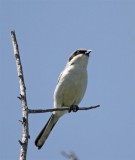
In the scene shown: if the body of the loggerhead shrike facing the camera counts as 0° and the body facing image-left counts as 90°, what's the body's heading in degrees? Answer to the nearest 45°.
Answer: approximately 315°

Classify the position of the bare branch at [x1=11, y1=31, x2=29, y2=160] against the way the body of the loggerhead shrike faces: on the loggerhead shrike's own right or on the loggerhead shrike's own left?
on the loggerhead shrike's own right
